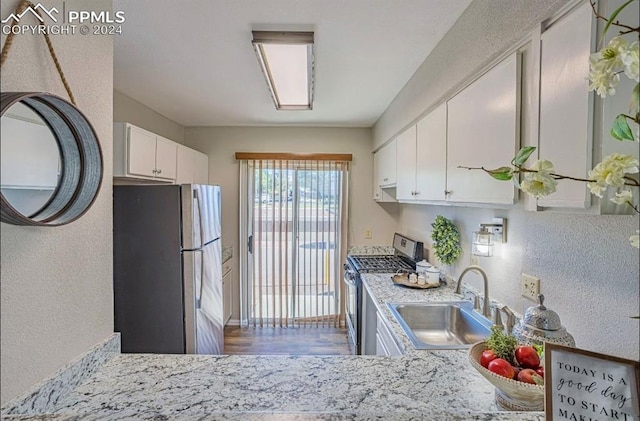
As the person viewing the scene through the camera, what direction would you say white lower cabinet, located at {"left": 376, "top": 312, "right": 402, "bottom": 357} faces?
facing to the left of the viewer

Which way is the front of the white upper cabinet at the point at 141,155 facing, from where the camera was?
facing the viewer and to the right of the viewer

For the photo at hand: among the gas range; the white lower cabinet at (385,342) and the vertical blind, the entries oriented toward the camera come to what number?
1

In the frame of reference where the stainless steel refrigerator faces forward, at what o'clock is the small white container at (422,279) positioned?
The small white container is roughly at 11 o'clock from the stainless steel refrigerator.

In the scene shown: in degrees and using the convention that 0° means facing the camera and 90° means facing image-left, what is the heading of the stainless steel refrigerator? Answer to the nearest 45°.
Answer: approximately 315°

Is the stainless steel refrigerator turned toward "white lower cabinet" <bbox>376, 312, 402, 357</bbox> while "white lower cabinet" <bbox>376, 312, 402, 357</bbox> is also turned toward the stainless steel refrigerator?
yes

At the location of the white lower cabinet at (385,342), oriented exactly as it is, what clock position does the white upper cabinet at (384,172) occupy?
The white upper cabinet is roughly at 3 o'clock from the white lower cabinet.

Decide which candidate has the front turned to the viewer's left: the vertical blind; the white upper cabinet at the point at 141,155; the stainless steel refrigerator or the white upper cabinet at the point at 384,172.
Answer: the white upper cabinet at the point at 384,172

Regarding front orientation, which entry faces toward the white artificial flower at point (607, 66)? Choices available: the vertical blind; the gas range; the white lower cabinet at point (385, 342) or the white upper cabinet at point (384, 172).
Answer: the vertical blind

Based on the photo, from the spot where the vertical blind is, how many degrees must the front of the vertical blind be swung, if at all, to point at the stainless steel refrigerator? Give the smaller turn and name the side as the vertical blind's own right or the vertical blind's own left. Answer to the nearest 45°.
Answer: approximately 45° to the vertical blind's own right

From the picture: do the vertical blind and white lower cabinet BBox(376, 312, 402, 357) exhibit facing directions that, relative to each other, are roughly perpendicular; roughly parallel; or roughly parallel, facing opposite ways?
roughly perpendicular

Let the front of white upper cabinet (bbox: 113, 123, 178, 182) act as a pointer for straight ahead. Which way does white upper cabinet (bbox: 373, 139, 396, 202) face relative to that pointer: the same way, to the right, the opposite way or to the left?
the opposite way

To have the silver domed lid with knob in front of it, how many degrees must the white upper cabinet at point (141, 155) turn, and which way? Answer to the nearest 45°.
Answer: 0° — it already faces it

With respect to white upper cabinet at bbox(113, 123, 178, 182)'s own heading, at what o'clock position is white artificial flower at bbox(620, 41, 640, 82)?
The white artificial flower is roughly at 1 o'clock from the white upper cabinet.

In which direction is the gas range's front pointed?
to the viewer's left

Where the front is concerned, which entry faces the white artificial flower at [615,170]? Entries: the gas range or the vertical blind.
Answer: the vertical blind
